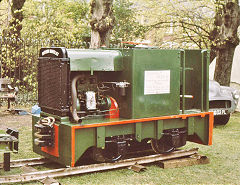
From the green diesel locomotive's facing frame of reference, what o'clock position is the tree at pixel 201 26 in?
The tree is roughly at 5 o'clock from the green diesel locomotive.

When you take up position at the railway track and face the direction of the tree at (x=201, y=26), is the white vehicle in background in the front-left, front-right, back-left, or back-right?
front-right

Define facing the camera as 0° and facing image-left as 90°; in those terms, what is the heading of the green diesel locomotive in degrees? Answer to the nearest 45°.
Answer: approximately 45°

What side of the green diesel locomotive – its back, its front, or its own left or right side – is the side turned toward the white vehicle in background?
back
